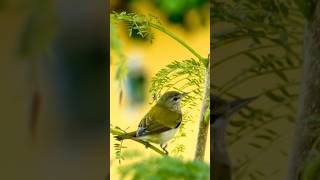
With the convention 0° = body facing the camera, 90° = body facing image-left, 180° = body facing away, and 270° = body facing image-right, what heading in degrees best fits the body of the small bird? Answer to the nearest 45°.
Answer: approximately 270°
